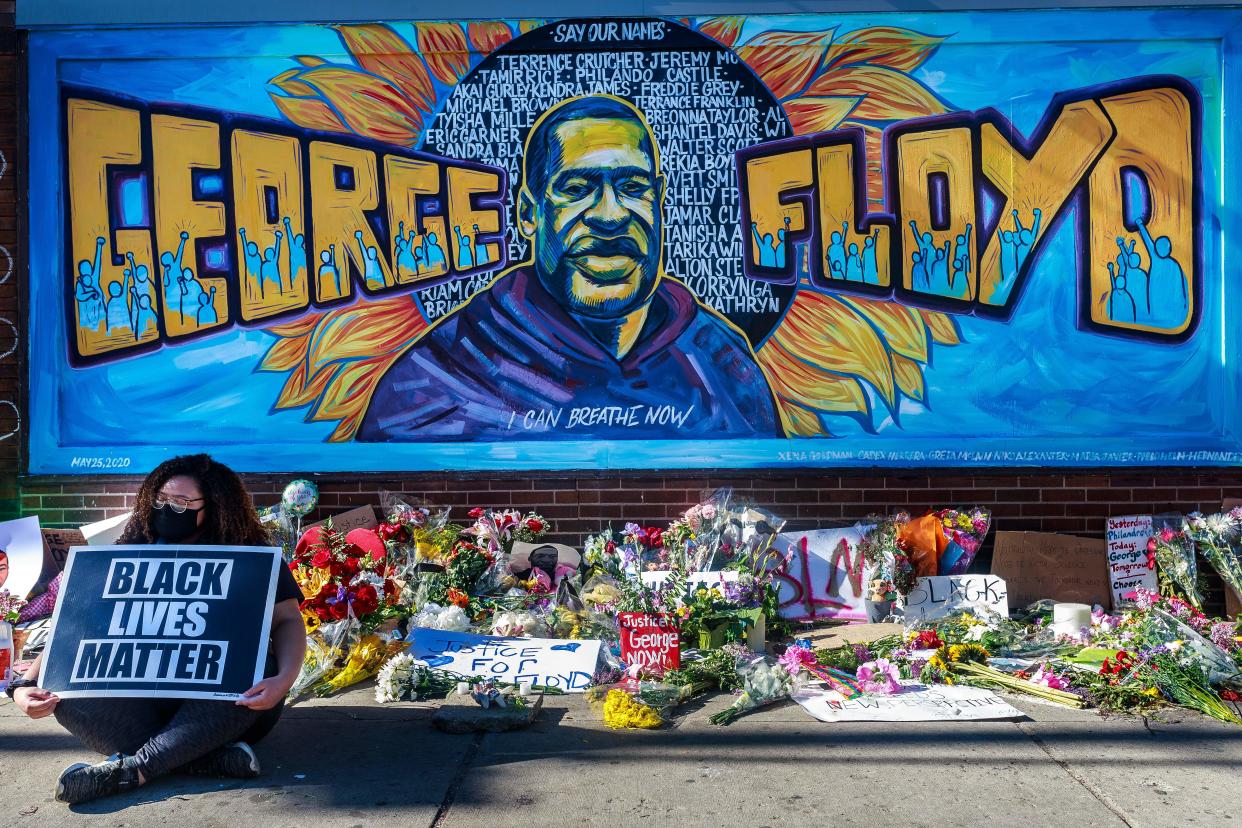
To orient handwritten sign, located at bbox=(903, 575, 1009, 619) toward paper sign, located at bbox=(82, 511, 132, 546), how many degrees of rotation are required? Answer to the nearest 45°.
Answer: approximately 90° to its right

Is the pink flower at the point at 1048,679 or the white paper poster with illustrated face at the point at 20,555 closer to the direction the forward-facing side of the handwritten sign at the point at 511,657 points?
the pink flower

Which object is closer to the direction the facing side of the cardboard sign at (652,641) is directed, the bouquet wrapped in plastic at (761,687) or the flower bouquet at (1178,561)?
the bouquet wrapped in plastic

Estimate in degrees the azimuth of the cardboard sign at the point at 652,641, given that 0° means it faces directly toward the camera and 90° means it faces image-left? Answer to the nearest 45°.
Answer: approximately 0°

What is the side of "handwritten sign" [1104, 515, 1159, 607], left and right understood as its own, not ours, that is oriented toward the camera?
front

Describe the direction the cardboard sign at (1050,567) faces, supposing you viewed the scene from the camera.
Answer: facing the viewer

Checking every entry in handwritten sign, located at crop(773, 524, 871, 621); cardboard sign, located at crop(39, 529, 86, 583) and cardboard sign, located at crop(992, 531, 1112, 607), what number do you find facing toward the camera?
3

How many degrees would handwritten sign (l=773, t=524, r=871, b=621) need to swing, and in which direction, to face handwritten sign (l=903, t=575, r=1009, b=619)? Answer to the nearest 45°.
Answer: approximately 90° to its left

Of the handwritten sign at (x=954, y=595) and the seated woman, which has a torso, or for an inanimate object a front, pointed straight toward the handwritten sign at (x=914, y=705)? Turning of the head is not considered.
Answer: the handwritten sign at (x=954, y=595)

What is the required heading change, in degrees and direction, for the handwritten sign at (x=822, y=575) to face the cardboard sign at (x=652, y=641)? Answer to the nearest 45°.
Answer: approximately 45° to its right

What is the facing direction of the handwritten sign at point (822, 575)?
toward the camera

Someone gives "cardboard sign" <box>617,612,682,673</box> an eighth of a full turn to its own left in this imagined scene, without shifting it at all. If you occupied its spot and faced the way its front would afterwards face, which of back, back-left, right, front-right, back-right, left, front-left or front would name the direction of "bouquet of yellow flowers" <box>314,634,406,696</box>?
back-right

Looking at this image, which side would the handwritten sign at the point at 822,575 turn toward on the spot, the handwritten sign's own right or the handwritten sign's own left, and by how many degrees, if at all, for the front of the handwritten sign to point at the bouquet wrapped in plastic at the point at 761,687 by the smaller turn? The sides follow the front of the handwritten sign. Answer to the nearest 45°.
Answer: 0° — it already faces it

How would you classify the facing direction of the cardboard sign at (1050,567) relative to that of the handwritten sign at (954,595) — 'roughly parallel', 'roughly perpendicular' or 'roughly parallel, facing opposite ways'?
roughly parallel

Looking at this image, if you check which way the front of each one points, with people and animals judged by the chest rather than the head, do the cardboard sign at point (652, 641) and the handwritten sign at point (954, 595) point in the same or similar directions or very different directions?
same or similar directions

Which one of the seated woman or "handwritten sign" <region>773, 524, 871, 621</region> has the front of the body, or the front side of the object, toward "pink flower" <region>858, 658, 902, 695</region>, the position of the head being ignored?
the handwritten sign
